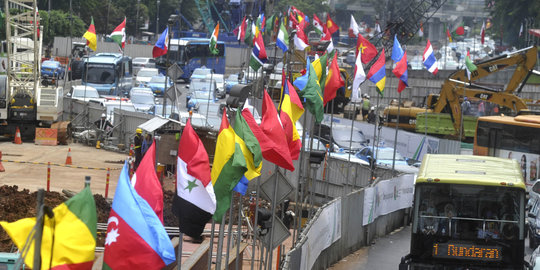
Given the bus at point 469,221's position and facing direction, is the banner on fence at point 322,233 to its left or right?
on its right

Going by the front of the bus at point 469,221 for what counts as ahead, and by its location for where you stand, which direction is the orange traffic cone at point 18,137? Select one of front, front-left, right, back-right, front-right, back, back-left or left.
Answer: back-right

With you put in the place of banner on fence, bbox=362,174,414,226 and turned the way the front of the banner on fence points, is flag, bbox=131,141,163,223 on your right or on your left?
on your right
